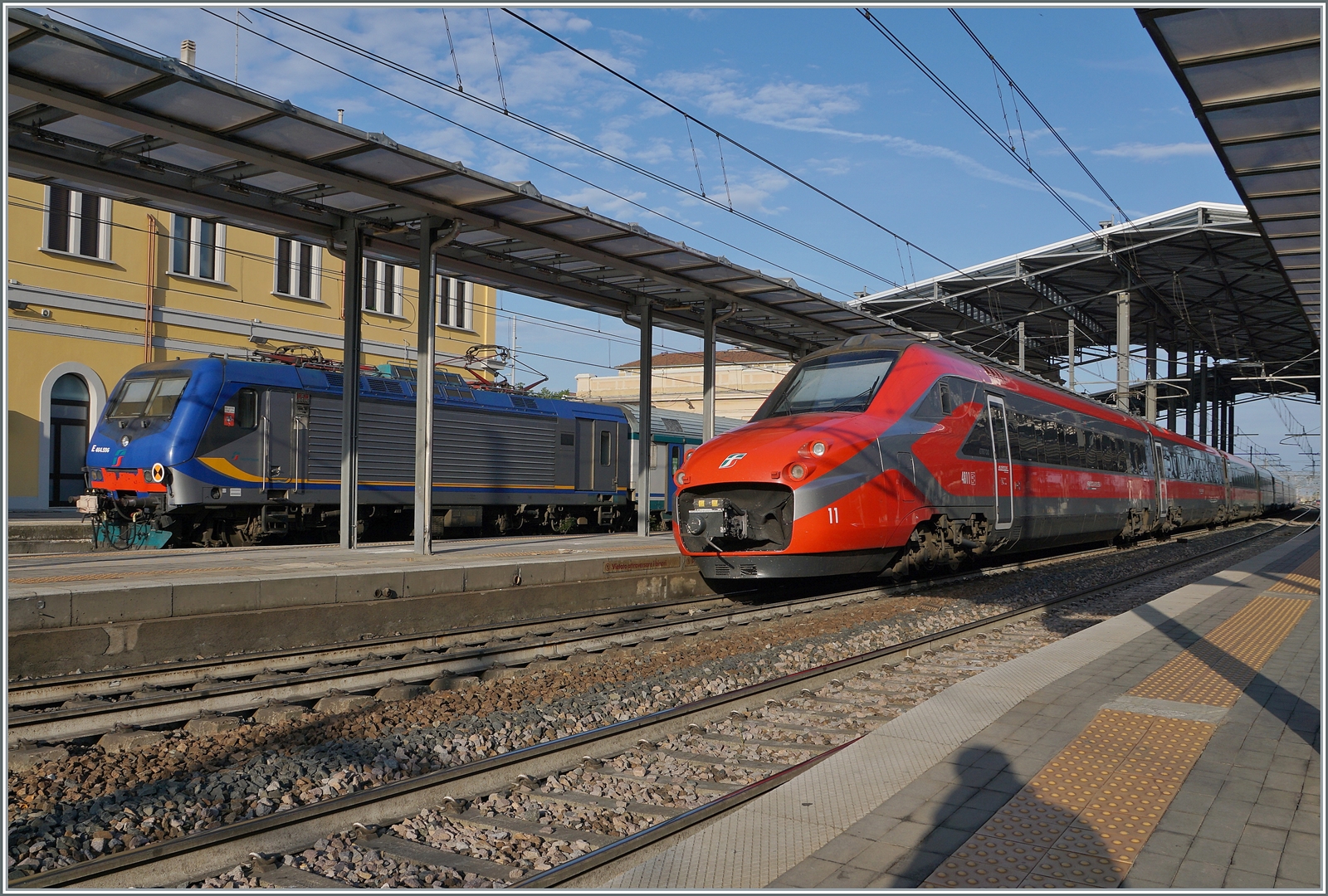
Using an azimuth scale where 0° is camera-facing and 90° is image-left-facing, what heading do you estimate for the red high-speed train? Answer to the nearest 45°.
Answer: approximately 45°

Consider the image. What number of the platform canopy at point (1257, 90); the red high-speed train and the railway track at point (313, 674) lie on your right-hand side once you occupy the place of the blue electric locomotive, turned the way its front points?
0

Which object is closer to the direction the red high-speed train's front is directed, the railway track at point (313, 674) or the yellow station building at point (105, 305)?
the railway track

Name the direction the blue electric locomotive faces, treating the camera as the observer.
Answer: facing the viewer and to the left of the viewer

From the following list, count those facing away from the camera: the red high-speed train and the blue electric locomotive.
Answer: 0

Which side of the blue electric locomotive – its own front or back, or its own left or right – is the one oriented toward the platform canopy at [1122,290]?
back

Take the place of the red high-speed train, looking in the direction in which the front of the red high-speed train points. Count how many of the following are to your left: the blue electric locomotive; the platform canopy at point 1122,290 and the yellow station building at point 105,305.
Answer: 0

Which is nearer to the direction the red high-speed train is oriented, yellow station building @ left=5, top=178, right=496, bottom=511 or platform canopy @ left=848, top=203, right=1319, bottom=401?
the yellow station building

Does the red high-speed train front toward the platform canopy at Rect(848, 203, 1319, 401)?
no

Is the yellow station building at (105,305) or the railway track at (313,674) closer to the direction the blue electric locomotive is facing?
the railway track

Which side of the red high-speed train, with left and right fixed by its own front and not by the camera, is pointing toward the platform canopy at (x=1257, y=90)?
left

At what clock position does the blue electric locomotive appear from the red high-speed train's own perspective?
The blue electric locomotive is roughly at 2 o'clock from the red high-speed train.

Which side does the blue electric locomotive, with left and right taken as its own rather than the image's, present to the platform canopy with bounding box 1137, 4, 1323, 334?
left

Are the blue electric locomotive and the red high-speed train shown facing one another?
no

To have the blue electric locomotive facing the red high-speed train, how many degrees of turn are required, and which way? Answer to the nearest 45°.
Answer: approximately 90° to its left
